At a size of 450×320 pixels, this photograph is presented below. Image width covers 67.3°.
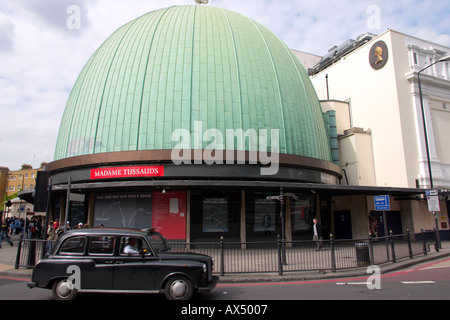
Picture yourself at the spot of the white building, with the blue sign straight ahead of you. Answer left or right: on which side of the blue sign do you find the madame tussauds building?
right

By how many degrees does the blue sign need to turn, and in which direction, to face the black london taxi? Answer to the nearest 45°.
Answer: approximately 45° to its right

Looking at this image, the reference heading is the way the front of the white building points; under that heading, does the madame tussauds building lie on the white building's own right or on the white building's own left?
on the white building's own right

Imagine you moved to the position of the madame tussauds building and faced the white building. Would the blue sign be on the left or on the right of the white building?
right

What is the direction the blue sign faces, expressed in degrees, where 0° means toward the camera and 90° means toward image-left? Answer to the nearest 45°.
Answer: approximately 0°

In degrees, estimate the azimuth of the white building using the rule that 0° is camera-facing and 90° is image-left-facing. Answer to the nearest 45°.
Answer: approximately 315°

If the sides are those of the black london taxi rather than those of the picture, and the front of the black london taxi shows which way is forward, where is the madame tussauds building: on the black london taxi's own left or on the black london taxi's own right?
on the black london taxi's own left

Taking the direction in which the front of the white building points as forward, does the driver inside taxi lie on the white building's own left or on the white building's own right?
on the white building's own right

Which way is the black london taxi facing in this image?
to the viewer's right

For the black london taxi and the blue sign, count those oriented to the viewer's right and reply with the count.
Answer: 1
